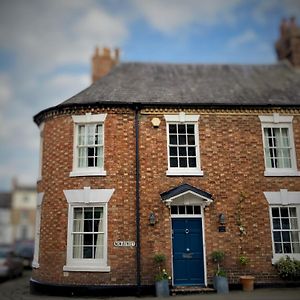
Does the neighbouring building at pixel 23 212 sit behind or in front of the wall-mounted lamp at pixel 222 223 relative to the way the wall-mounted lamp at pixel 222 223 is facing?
behind

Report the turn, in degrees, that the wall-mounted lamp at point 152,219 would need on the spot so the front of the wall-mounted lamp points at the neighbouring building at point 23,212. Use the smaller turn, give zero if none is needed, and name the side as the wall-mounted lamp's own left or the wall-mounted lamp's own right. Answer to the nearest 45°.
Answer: approximately 135° to the wall-mounted lamp's own right

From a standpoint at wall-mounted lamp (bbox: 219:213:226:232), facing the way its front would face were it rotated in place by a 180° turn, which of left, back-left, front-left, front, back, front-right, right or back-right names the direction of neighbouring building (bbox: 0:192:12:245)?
front-left

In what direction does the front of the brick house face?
toward the camera

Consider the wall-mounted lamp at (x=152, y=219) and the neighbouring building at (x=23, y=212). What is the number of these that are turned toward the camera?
2

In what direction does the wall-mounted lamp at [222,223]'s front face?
toward the camera

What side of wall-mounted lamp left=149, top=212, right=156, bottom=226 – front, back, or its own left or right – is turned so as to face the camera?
front

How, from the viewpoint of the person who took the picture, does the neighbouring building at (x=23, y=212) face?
facing the viewer

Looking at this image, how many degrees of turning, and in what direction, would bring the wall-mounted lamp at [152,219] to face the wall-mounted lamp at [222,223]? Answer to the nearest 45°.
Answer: approximately 90° to its left

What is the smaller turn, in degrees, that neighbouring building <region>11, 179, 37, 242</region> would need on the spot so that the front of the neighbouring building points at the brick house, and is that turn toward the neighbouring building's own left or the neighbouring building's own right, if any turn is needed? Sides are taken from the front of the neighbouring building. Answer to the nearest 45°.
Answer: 0° — it already faces it

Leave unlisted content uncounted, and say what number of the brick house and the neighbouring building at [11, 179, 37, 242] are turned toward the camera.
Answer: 2

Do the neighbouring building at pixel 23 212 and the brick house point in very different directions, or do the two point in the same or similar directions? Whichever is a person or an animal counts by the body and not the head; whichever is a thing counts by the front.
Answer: same or similar directions

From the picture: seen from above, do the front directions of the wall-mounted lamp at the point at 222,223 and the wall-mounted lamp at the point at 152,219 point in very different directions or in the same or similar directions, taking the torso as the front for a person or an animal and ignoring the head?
same or similar directions

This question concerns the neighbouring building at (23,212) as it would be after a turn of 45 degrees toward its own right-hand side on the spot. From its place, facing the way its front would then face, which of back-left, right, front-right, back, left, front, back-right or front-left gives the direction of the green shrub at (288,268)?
front-left
